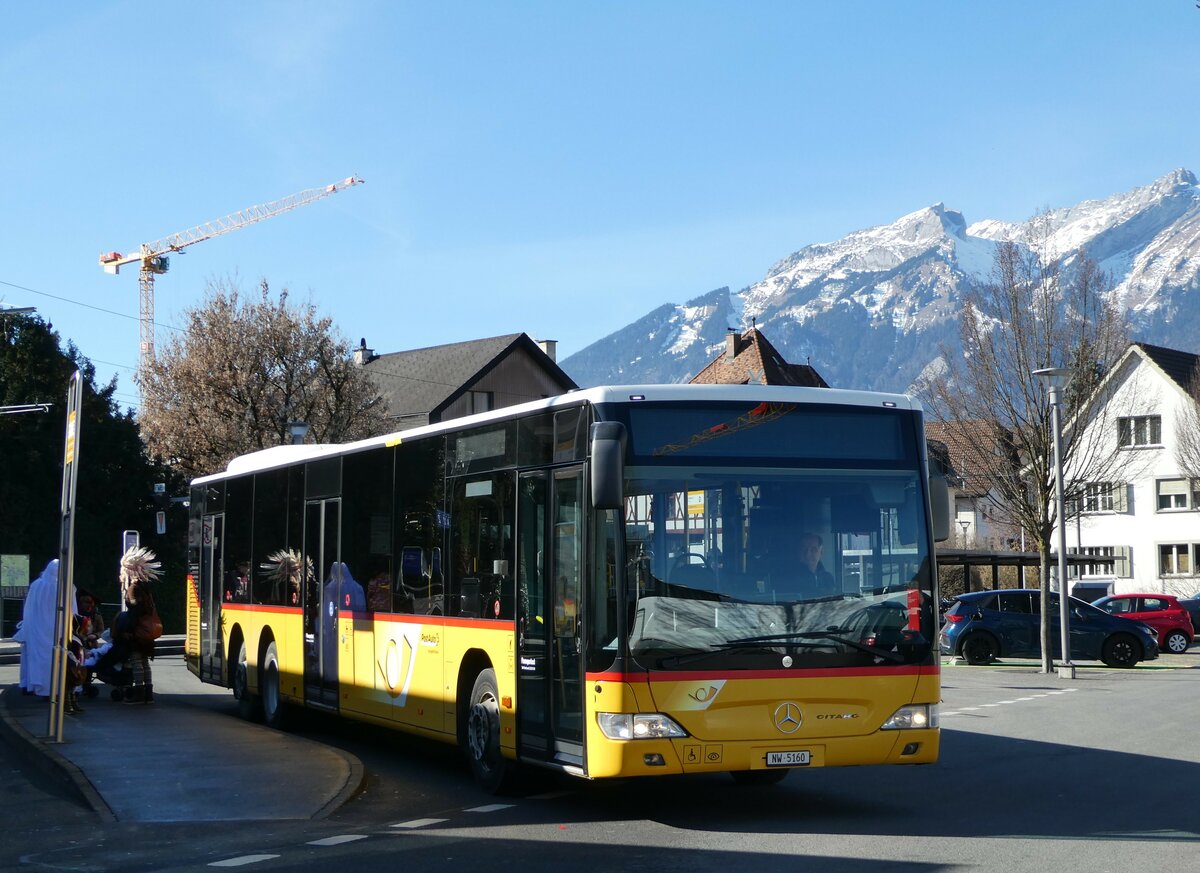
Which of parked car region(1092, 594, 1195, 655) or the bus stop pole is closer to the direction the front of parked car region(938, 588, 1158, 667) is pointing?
the parked car

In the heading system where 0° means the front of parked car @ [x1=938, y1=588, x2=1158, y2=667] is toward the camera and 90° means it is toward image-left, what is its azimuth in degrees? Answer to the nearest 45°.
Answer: approximately 270°

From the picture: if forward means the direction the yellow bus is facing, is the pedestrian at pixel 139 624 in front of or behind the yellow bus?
behind

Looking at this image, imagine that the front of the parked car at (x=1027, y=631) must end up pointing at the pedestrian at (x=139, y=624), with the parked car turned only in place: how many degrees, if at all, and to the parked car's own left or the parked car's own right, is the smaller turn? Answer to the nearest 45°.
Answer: approximately 135° to the parked car's own right

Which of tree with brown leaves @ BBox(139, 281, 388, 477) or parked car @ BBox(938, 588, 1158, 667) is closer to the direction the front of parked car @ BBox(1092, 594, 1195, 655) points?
the tree with brown leaves
